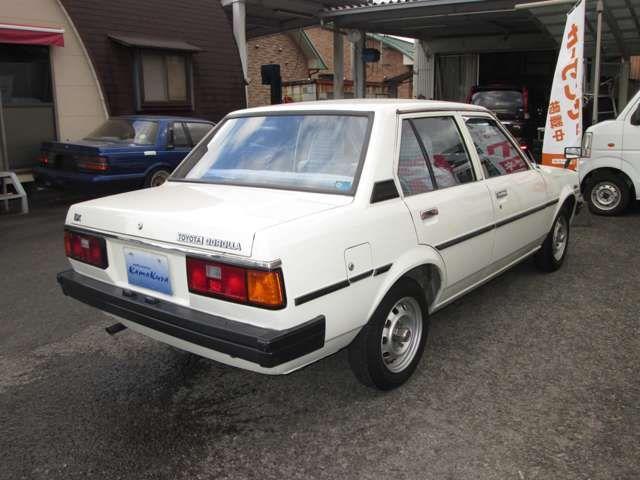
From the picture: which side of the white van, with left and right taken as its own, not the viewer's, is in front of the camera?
left

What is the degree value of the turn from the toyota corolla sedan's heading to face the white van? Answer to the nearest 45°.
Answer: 0° — it already faces it

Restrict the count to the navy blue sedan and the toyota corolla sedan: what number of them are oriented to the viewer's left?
0

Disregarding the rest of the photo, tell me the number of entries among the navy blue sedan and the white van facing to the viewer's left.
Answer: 1

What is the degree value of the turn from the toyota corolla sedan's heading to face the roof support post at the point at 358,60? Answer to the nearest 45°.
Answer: approximately 45° to its left

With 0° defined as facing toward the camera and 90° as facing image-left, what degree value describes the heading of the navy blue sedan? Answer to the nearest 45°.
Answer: approximately 225°

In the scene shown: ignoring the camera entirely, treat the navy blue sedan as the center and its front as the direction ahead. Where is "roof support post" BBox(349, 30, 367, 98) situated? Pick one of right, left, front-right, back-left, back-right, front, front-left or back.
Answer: front

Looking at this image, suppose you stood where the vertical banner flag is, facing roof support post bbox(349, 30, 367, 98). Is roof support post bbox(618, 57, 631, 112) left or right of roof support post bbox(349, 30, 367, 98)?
right

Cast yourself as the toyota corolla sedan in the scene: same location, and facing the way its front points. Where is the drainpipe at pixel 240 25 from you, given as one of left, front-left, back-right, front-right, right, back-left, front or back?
front-left

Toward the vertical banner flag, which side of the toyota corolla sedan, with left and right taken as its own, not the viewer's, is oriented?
front

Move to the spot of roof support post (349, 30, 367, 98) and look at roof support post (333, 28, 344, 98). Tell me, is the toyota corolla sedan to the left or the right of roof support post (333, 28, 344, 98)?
left

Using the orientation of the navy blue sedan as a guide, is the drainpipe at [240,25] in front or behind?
in front

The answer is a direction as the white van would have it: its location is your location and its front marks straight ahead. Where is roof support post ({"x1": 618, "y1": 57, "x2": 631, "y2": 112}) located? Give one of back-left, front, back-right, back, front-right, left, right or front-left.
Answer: right

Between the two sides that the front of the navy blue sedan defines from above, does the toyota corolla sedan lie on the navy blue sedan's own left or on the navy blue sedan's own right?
on the navy blue sedan's own right
